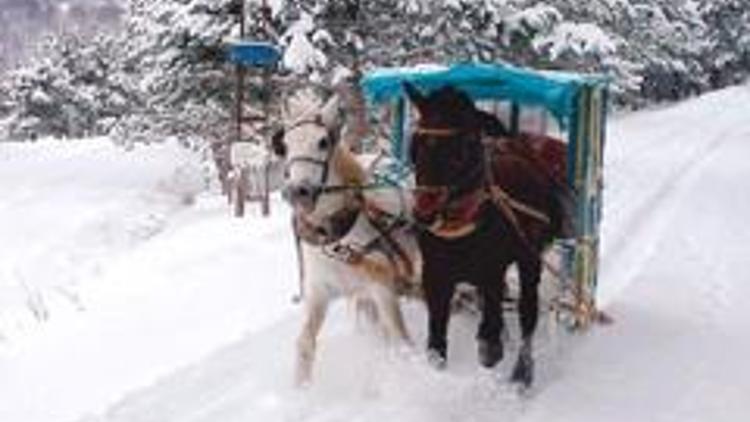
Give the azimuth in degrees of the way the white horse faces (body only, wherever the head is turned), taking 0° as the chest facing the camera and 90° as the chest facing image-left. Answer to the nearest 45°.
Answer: approximately 45°

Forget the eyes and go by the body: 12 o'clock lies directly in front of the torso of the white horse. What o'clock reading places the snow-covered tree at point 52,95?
The snow-covered tree is roughly at 4 o'clock from the white horse.

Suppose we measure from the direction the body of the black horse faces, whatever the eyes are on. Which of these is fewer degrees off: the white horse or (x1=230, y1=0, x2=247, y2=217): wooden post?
the white horse

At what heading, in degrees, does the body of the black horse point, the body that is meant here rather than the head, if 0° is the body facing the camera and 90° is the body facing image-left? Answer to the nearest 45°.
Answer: approximately 45°

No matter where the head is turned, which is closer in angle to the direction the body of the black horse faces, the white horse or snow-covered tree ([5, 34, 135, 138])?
the white horse

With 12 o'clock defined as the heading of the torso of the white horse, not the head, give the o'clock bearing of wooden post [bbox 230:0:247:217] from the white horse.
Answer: The wooden post is roughly at 4 o'clock from the white horse.
